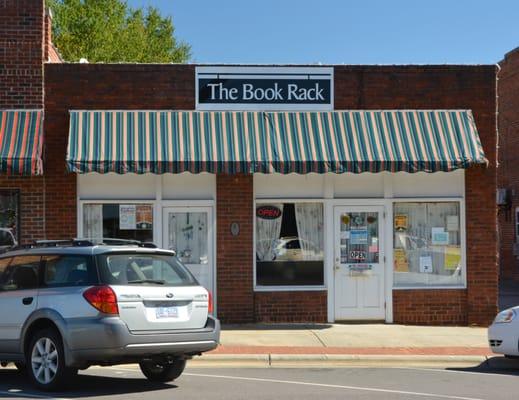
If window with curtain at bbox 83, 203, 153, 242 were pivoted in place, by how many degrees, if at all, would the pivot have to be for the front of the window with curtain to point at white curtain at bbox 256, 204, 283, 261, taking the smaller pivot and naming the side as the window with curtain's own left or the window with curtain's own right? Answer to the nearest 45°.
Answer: approximately 90° to the window with curtain's own left

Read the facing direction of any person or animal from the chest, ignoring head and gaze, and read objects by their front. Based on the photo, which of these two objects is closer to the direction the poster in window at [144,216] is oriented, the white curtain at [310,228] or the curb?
the curb

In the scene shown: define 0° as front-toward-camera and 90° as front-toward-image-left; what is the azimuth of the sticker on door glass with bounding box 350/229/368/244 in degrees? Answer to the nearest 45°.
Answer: approximately 0°

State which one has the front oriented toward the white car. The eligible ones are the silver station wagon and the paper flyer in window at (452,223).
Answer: the paper flyer in window

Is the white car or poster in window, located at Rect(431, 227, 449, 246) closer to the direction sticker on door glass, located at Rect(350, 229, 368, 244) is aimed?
the white car

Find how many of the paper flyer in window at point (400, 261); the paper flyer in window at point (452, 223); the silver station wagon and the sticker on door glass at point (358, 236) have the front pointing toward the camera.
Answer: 3
